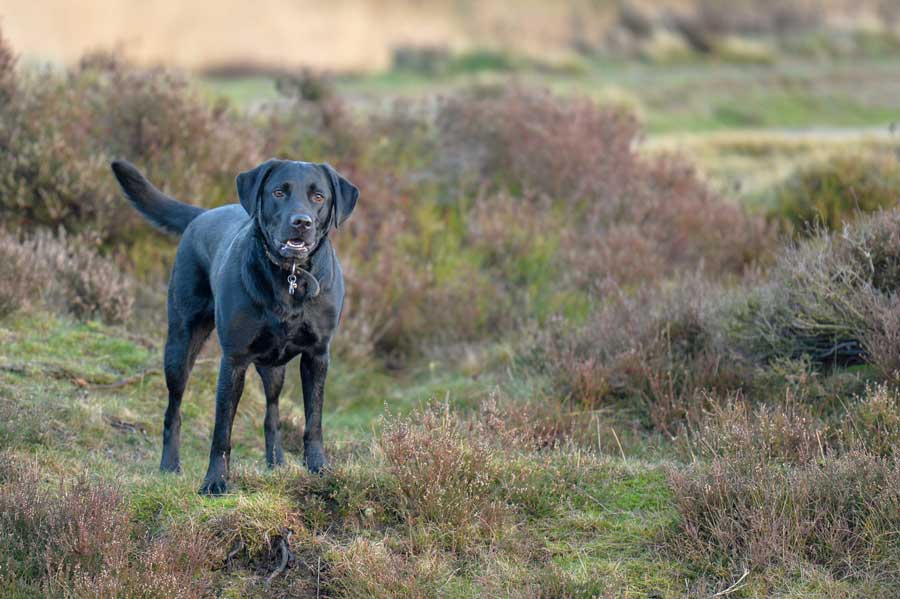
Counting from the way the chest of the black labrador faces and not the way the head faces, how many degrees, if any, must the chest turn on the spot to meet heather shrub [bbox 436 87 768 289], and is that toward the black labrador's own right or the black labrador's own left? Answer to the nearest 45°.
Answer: approximately 90° to the black labrador's own left

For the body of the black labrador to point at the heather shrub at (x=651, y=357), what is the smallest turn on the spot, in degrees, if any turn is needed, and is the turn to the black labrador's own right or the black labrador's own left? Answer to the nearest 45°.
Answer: approximately 90° to the black labrador's own left

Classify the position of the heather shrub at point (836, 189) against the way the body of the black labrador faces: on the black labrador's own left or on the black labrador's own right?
on the black labrador's own left

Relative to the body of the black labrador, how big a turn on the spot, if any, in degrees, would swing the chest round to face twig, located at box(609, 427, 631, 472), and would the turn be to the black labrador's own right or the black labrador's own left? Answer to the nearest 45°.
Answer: approximately 45° to the black labrador's own left

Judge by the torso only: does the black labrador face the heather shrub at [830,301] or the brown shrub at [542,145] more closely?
the heather shrub

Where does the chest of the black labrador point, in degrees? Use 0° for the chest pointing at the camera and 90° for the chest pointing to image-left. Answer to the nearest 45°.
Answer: approximately 315°

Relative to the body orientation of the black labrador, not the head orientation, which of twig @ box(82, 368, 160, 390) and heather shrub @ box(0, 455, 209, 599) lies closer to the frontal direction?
the heather shrub
